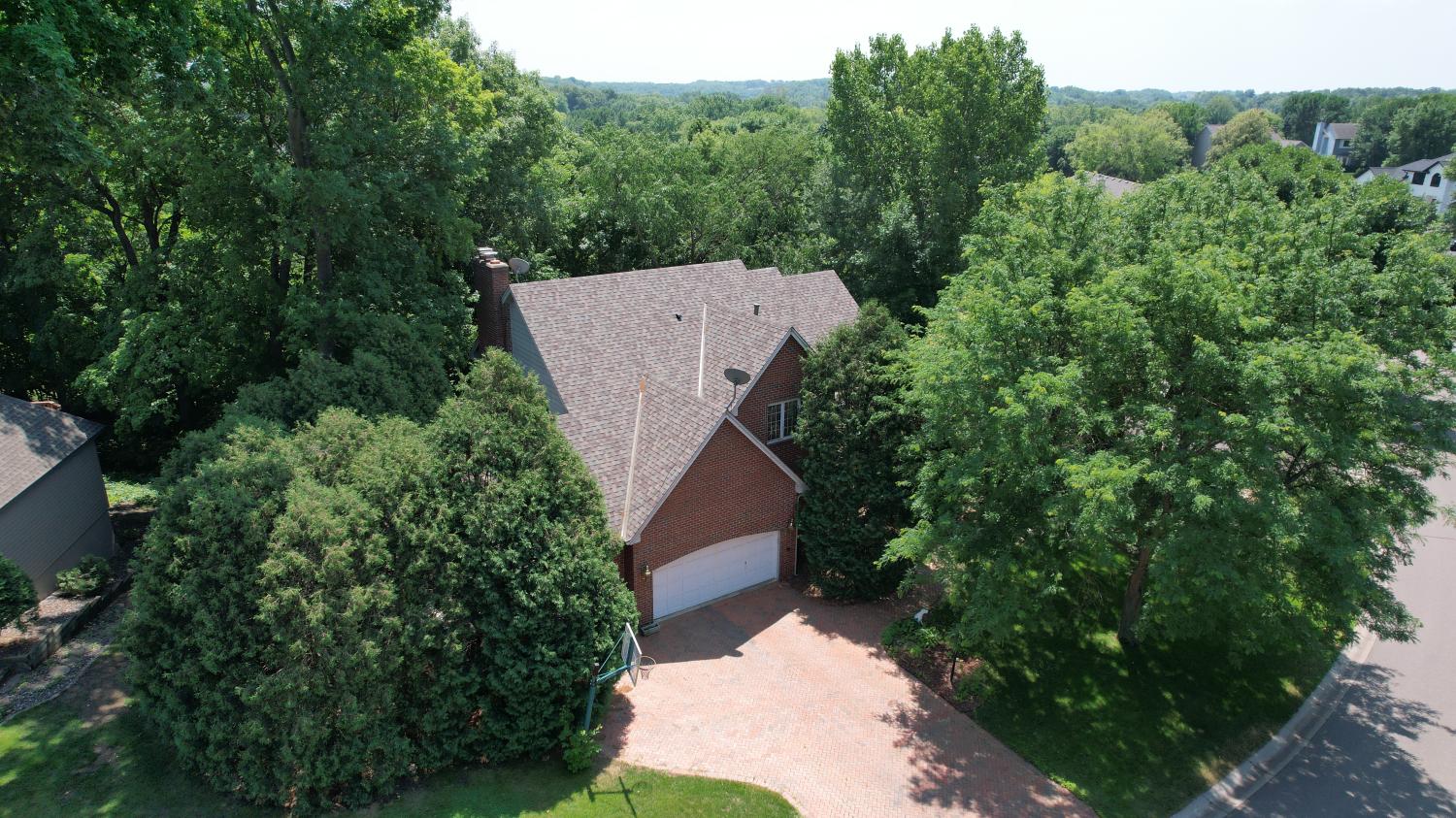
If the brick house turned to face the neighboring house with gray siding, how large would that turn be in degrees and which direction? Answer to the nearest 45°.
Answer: approximately 135° to its right

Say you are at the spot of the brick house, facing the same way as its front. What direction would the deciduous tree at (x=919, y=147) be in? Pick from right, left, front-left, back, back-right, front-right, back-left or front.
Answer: left

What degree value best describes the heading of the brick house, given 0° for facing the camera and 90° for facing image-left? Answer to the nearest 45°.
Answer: approximately 315°

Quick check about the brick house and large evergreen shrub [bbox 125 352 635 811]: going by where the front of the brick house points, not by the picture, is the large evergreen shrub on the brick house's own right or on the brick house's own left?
on the brick house's own right

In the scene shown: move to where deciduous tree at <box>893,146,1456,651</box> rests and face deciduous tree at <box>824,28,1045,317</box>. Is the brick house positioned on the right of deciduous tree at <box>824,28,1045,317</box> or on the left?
left

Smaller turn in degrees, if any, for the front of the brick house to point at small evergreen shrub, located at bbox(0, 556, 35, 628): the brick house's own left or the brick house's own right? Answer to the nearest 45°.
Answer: approximately 90° to the brick house's own right

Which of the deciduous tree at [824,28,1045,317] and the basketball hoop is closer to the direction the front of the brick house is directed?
the basketball hoop

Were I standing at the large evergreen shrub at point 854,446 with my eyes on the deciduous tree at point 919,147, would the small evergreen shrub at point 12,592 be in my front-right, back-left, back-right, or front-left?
back-left
